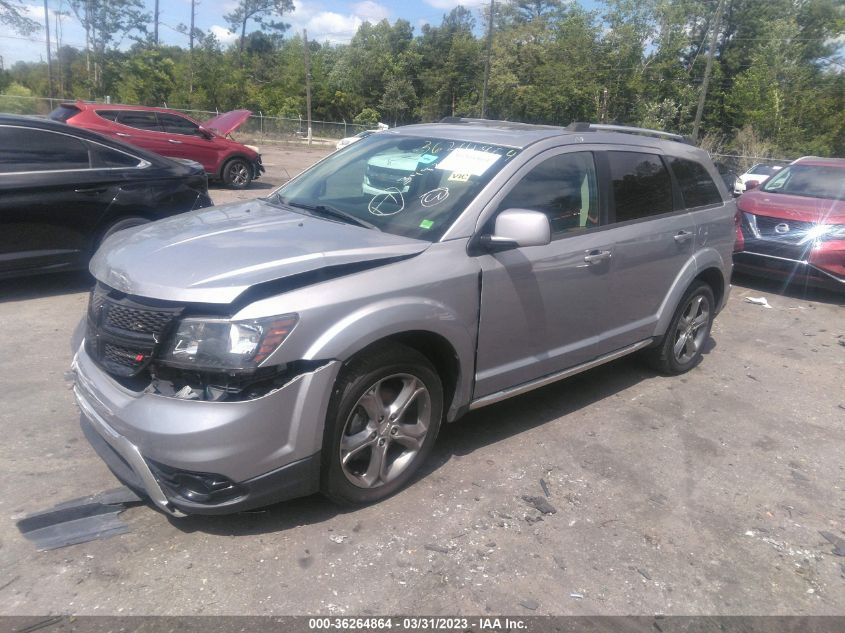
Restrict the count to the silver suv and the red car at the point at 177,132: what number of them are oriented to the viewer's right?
1

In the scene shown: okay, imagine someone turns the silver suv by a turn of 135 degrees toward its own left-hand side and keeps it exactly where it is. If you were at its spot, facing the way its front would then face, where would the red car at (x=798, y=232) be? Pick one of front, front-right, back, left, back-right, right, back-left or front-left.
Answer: front-left

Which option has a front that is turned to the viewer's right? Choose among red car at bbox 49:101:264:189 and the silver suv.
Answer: the red car

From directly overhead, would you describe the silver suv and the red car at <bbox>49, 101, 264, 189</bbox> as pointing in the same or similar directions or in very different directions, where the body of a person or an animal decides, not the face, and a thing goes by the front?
very different directions

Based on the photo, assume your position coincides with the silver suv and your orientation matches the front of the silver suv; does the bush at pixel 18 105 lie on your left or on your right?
on your right

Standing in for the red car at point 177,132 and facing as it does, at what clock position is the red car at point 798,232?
the red car at point 798,232 is roughly at 2 o'clock from the red car at point 177,132.

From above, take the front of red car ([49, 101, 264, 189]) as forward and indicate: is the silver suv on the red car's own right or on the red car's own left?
on the red car's own right

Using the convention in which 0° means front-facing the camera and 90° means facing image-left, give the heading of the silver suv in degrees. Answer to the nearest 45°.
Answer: approximately 45°

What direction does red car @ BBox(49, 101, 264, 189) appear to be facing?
to the viewer's right

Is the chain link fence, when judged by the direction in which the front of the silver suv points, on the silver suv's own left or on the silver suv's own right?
on the silver suv's own right
